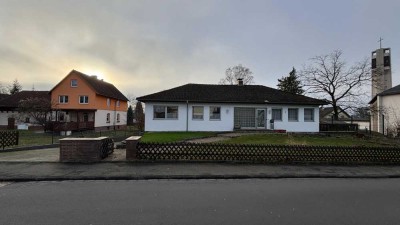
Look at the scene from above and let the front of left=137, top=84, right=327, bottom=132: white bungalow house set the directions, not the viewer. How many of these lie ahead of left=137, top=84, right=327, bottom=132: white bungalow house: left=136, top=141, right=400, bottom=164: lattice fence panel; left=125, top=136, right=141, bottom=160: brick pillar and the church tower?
2

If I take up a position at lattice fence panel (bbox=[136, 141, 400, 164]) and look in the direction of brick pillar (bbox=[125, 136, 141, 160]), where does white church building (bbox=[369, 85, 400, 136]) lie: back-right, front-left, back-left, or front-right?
back-right

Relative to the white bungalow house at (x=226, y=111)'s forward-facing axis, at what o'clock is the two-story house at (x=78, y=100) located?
The two-story house is roughly at 4 o'clock from the white bungalow house.

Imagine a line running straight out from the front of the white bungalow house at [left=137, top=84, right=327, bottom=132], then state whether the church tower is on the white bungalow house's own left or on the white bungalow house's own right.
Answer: on the white bungalow house's own left

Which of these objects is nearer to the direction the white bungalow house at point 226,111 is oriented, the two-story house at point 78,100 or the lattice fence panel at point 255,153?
the lattice fence panel

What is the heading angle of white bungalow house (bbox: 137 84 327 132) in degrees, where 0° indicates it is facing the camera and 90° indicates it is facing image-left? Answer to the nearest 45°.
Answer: approximately 0°

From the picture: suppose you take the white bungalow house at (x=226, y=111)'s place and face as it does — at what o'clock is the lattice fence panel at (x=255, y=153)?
The lattice fence panel is roughly at 12 o'clock from the white bungalow house.

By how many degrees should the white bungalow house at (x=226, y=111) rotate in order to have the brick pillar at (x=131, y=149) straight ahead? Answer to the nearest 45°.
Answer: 0° — it already faces it

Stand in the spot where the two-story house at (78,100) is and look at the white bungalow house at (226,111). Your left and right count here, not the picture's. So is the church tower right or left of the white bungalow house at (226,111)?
left

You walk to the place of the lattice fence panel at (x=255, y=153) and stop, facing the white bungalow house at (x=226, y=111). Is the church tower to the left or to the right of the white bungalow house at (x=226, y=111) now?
right

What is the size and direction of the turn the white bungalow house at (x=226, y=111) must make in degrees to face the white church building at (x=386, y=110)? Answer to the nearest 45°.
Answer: approximately 135° to its left
